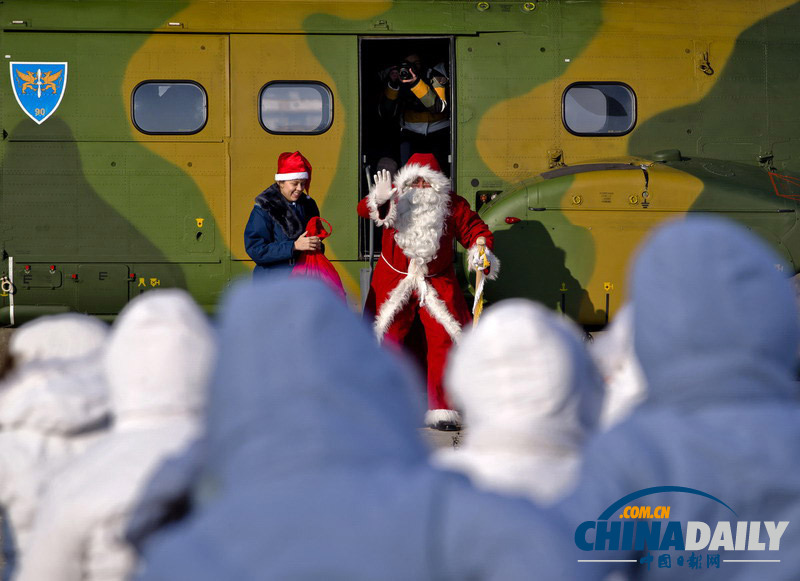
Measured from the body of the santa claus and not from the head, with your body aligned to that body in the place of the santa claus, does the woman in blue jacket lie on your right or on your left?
on your right

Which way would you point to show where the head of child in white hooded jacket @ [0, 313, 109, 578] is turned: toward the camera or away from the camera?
away from the camera

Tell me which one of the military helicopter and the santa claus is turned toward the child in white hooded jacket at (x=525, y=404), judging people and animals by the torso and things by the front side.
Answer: the santa claus

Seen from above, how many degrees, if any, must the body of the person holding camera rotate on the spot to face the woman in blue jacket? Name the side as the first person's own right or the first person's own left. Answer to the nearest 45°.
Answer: approximately 45° to the first person's own right

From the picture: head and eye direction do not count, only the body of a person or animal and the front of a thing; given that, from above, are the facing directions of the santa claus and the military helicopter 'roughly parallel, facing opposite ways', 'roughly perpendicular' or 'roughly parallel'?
roughly perpendicular

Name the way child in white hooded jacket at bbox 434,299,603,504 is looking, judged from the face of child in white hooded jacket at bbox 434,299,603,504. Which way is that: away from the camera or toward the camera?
away from the camera

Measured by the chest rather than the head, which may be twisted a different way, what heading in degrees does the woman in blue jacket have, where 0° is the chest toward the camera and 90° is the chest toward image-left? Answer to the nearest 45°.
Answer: approximately 315°

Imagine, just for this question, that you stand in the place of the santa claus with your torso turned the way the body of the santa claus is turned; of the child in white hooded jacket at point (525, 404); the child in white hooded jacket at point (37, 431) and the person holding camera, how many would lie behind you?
1

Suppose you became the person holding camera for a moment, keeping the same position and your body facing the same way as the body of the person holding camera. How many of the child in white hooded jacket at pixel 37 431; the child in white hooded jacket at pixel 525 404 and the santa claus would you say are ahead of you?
3

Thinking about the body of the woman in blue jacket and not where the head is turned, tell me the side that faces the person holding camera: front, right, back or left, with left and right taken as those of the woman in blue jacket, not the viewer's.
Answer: left
